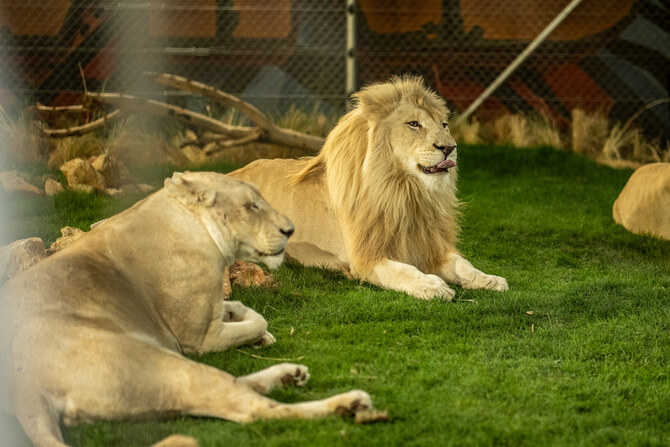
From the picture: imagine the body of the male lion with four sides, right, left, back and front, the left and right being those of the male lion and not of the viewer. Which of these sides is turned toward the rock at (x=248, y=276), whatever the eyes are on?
right

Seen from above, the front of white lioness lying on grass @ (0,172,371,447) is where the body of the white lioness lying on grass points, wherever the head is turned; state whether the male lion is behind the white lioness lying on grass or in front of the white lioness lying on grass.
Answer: in front

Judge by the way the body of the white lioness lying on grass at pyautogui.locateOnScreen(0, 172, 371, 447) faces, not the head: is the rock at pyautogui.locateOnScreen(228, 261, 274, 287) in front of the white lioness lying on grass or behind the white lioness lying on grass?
in front

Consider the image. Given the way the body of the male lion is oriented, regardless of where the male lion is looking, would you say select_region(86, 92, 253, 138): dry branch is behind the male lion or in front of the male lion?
behind

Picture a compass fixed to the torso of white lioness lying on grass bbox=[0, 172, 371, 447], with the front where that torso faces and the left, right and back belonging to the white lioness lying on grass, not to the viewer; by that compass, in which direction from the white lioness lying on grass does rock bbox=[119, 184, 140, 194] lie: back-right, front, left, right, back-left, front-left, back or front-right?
front-left

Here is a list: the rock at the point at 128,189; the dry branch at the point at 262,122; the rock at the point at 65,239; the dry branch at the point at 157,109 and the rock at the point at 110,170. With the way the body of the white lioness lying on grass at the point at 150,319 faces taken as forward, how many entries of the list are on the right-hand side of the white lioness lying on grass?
0

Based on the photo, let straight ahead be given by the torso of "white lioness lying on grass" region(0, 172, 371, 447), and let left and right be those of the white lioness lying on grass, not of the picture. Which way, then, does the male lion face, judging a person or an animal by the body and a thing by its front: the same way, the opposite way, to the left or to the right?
to the right

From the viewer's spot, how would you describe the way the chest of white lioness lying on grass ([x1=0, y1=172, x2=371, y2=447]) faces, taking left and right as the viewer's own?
facing away from the viewer and to the right of the viewer

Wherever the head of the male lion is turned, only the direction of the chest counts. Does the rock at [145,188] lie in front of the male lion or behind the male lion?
behind

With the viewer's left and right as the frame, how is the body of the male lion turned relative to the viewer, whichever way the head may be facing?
facing the viewer and to the right of the viewer

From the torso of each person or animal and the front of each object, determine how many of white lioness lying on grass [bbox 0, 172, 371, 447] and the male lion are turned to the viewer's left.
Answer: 0

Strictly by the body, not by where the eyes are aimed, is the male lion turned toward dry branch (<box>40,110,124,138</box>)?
no

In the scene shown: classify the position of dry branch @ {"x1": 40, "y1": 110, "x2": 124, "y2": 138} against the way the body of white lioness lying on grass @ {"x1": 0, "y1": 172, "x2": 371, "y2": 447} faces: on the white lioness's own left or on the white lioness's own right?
on the white lioness's own left

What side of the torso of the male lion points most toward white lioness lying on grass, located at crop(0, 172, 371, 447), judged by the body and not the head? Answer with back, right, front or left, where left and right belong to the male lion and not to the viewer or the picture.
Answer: right

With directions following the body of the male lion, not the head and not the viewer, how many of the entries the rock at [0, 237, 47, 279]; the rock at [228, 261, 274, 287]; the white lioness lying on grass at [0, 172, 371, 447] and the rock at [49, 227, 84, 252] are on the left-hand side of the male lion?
0

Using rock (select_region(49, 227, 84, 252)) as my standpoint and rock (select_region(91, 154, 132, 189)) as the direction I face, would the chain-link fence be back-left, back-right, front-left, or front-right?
front-right

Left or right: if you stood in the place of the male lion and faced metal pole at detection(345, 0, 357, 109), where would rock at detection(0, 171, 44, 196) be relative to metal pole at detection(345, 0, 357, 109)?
left
